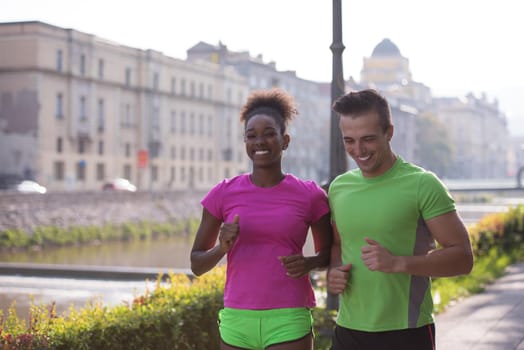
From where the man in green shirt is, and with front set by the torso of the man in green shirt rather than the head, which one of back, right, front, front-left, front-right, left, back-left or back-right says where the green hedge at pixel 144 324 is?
right

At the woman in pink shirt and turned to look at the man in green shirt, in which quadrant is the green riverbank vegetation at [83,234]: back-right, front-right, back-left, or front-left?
back-left

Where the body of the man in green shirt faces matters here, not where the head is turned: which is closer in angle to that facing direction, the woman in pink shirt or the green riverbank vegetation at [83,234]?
the woman in pink shirt

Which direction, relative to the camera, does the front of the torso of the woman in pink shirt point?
toward the camera

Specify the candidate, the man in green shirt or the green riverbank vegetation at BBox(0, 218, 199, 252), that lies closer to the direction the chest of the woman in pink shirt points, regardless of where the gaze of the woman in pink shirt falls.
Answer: the man in green shirt

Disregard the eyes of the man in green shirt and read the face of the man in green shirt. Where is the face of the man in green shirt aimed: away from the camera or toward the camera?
toward the camera

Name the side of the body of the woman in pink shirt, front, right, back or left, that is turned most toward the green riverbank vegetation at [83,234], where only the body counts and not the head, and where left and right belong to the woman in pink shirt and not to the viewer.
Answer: back

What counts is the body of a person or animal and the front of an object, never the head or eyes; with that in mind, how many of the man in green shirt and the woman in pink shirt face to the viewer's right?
0

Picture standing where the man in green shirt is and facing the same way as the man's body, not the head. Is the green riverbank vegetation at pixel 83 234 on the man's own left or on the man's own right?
on the man's own right

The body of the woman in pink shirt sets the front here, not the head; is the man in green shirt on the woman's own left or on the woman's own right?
on the woman's own left

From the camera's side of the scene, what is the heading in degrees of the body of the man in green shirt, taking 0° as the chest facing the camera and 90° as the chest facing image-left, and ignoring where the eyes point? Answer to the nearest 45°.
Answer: approximately 45°
